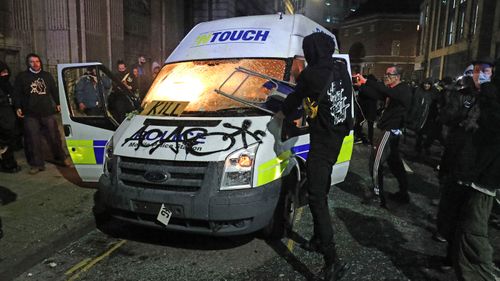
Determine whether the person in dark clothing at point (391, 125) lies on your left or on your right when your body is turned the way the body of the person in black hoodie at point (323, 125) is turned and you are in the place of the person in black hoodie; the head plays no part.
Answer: on your right

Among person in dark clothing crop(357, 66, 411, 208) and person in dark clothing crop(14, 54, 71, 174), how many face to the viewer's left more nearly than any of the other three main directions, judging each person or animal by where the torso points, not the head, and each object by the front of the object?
1

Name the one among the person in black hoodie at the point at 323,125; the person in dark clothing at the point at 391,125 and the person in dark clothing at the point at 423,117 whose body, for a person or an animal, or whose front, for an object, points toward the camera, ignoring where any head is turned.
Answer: the person in dark clothing at the point at 423,117

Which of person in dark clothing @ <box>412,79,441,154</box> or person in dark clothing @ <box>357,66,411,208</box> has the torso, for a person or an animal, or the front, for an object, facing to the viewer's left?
person in dark clothing @ <box>357,66,411,208</box>

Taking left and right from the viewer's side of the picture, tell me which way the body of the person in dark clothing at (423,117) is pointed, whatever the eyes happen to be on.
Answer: facing the viewer

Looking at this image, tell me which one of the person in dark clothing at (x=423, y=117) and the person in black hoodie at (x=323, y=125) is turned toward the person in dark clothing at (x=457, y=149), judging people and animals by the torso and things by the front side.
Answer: the person in dark clothing at (x=423, y=117)

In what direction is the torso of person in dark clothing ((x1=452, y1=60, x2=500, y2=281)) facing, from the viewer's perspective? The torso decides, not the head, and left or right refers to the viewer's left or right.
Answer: facing the viewer and to the left of the viewer

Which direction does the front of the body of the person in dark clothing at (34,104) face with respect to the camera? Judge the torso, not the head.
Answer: toward the camera

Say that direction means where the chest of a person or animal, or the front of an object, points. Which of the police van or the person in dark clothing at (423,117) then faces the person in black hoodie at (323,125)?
the person in dark clothing

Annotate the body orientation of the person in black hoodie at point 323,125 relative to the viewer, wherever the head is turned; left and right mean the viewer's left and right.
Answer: facing away from the viewer and to the left of the viewer

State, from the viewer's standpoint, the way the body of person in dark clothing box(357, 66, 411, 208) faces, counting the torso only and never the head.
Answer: to the viewer's left

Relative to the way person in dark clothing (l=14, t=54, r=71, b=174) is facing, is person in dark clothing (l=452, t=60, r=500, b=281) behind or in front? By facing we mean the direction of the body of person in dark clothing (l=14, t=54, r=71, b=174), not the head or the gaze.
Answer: in front

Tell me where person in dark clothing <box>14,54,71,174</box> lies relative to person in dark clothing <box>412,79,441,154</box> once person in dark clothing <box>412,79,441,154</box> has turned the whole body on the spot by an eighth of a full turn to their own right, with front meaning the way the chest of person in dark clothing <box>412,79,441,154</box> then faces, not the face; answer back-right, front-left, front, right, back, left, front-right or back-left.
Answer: front
